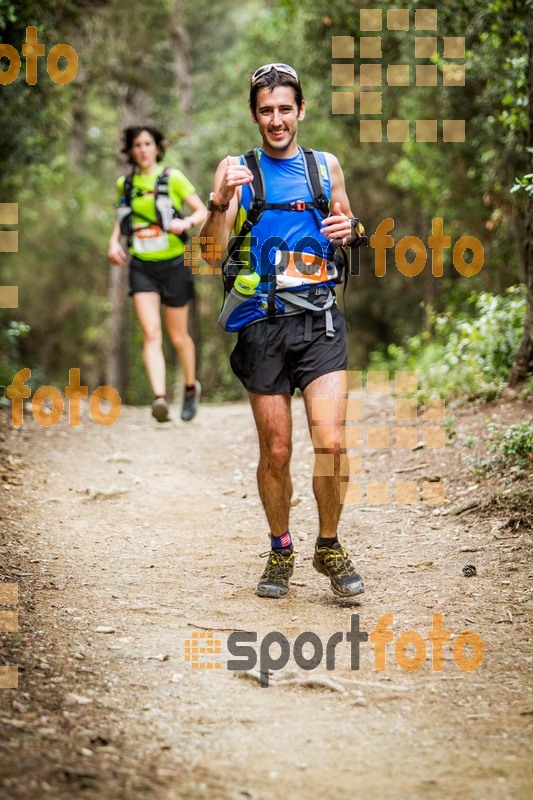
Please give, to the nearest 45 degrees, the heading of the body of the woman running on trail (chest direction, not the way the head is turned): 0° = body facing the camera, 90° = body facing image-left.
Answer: approximately 0°

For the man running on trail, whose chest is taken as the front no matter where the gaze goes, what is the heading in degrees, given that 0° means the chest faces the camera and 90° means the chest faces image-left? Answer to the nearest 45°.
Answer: approximately 0°

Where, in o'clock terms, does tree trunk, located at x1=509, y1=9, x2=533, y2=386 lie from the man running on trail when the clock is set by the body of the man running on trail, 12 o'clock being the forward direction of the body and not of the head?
The tree trunk is roughly at 7 o'clock from the man running on trail.

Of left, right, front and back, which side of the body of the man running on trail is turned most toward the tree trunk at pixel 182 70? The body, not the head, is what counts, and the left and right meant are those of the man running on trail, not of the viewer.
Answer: back

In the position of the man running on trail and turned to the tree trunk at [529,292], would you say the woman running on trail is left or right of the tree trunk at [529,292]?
left

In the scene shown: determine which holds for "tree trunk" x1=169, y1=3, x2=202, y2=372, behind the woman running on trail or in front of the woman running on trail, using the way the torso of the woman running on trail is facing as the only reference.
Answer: behind
